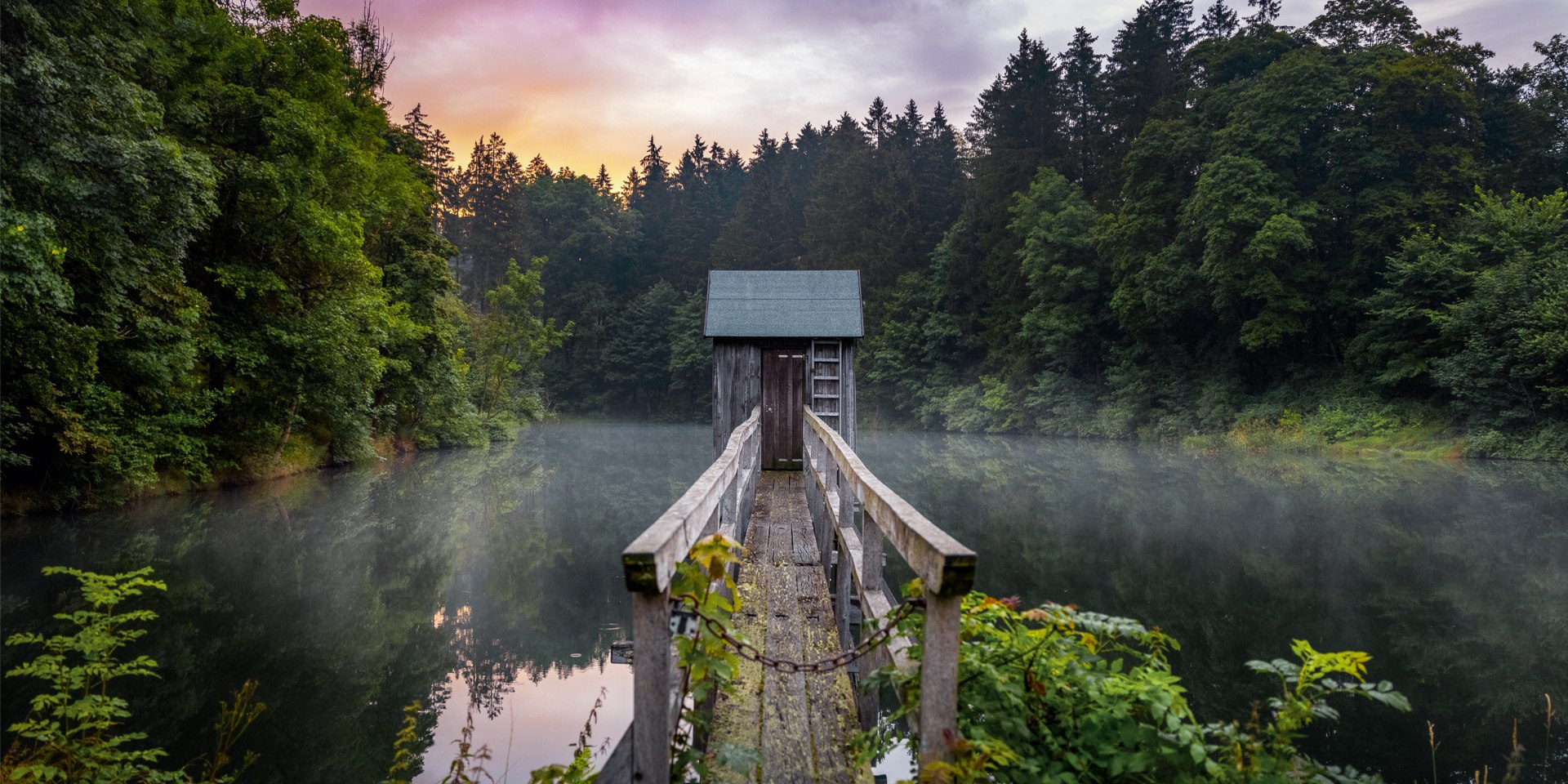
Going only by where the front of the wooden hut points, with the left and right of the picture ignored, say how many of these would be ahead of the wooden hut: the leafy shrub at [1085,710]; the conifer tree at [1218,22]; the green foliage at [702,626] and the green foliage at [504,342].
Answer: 2

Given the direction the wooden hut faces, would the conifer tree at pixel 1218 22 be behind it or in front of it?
behind

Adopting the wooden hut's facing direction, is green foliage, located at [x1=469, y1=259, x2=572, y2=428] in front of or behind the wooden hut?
behind

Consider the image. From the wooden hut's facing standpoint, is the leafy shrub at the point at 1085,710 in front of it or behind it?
in front

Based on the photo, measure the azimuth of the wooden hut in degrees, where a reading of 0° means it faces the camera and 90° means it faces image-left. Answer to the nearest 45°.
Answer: approximately 0°

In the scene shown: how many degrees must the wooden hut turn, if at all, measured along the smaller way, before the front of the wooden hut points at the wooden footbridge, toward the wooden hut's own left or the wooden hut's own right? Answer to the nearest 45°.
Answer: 0° — it already faces it

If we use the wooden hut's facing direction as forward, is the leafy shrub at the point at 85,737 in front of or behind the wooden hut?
in front

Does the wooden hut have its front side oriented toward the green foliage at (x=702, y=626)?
yes
